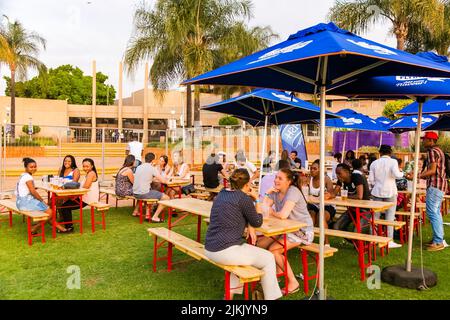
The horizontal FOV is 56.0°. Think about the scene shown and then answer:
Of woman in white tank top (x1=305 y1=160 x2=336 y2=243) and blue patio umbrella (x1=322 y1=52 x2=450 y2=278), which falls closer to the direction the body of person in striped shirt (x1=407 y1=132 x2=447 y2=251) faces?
the woman in white tank top

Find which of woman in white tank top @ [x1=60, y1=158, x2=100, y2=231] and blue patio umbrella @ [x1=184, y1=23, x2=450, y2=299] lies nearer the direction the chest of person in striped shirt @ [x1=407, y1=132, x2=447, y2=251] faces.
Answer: the woman in white tank top

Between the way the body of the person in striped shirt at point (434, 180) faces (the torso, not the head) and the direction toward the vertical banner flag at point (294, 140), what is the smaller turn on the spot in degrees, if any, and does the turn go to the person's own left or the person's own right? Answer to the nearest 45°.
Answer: approximately 45° to the person's own right

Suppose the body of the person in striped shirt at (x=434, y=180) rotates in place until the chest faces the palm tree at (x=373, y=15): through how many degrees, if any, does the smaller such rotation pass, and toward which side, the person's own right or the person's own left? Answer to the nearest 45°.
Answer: approximately 90° to the person's own right

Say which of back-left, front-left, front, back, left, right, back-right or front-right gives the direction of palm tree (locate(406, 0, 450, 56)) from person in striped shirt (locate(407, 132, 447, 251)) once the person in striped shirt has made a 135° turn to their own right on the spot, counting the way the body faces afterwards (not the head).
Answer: front-left

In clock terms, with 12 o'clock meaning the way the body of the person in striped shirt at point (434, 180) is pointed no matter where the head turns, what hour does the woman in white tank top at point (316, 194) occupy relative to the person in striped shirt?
The woman in white tank top is roughly at 12 o'clock from the person in striped shirt.

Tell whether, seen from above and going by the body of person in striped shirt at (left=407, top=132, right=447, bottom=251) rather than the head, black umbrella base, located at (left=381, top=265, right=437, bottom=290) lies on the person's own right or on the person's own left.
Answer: on the person's own left

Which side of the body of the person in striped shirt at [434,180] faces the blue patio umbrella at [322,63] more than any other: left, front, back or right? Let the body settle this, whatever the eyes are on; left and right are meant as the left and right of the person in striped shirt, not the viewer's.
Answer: left

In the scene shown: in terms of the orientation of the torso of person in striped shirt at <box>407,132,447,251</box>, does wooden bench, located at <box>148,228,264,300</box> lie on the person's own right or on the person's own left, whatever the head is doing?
on the person's own left

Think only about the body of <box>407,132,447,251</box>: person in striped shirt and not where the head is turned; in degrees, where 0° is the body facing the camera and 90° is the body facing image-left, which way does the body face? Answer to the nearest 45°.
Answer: approximately 90°
